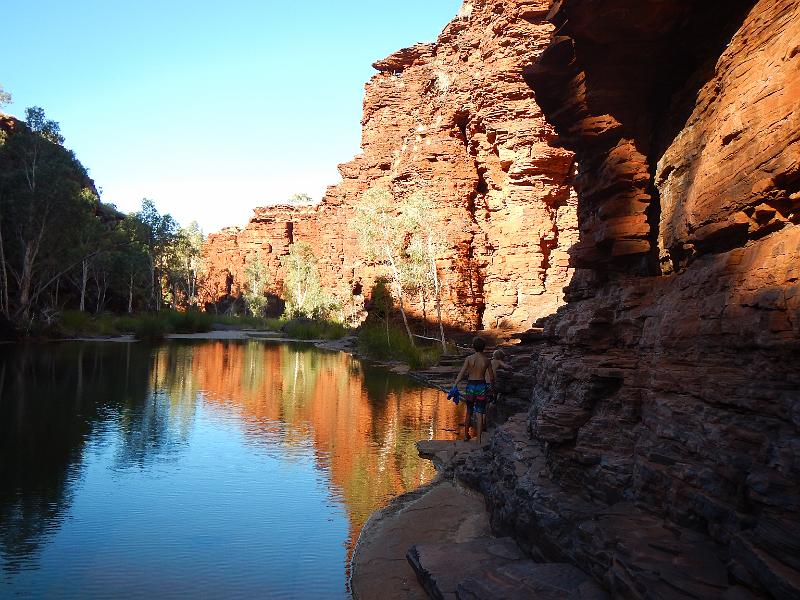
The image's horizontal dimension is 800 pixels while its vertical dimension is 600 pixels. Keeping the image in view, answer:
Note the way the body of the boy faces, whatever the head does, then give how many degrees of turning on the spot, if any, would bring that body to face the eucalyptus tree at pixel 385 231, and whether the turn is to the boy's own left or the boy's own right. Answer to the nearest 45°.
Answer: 0° — they already face it

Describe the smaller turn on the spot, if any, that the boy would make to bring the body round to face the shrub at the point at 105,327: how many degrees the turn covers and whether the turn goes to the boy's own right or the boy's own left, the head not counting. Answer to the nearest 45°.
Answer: approximately 45° to the boy's own left

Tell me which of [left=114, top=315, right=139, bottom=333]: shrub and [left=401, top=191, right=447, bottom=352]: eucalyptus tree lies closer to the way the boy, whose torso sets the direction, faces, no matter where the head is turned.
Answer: the eucalyptus tree

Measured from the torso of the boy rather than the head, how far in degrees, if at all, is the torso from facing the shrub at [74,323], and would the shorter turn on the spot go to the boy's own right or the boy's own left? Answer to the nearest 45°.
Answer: approximately 45° to the boy's own left

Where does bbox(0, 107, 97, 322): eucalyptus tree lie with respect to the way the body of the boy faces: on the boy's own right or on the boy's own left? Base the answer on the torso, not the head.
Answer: on the boy's own left

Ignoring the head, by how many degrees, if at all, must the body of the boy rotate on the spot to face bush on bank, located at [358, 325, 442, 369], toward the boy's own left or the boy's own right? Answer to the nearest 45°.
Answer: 0° — they already face it

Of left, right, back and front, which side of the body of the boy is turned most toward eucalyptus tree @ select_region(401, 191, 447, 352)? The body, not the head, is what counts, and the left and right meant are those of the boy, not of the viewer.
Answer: front

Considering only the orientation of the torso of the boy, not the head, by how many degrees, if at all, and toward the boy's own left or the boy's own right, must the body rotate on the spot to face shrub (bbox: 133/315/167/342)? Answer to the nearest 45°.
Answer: approximately 45° to the boy's own left

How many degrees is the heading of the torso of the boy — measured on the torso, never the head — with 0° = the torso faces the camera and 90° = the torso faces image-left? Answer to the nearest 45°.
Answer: approximately 180°

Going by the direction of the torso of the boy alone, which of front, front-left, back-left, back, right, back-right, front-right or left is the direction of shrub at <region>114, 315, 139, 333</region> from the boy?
front-left
